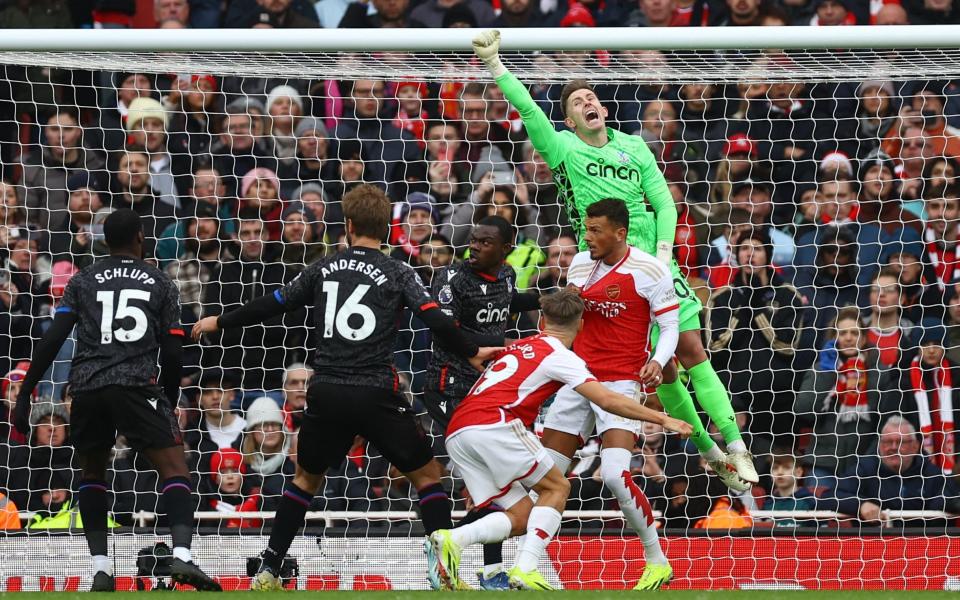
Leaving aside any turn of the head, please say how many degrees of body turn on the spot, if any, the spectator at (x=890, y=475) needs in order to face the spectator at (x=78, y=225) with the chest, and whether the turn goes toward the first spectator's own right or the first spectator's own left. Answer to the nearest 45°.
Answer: approximately 90° to the first spectator's own right

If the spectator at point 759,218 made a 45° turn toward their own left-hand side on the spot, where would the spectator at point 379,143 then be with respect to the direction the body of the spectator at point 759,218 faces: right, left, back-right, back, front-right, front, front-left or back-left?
back-right

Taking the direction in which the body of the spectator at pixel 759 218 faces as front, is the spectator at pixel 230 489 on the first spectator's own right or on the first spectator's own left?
on the first spectator's own right

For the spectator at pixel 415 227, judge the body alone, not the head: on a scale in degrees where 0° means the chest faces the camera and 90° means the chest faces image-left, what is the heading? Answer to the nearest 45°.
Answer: approximately 0°
